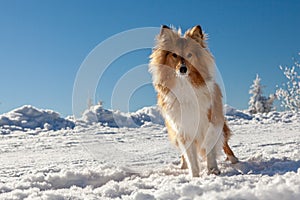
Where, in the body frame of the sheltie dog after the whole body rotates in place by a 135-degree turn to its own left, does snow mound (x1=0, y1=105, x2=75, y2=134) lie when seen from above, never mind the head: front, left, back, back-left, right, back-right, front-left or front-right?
left

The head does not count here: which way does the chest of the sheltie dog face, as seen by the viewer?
toward the camera

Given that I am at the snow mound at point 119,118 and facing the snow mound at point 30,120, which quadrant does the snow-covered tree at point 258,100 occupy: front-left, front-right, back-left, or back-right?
back-right

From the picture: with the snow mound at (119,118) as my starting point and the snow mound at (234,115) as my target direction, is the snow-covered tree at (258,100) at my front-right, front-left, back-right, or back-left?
front-left

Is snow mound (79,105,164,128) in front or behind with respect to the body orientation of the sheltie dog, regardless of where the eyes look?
behind

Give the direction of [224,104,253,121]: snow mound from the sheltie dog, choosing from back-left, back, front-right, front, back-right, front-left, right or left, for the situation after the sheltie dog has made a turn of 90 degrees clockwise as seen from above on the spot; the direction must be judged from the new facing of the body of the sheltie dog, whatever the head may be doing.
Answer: right

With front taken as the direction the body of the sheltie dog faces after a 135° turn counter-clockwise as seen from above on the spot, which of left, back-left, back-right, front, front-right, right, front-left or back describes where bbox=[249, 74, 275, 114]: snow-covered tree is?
front-left
